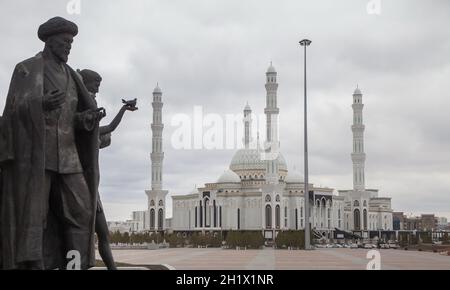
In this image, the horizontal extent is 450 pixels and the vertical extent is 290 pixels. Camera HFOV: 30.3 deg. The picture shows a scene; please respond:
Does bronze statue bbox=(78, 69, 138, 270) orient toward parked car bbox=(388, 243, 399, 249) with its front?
no

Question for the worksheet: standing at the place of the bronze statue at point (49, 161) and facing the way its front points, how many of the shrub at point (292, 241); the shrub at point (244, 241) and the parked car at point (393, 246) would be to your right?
0

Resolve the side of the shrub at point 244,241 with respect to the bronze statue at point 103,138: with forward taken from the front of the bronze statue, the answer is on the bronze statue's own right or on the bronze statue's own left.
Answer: on the bronze statue's own left

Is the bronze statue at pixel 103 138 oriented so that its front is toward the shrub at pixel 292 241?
no

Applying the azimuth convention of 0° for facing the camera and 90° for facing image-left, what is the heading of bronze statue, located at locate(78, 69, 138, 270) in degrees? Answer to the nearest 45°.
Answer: approximately 270°

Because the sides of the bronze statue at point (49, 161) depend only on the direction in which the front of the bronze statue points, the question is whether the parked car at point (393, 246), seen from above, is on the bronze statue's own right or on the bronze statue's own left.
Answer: on the bronze statue's own left

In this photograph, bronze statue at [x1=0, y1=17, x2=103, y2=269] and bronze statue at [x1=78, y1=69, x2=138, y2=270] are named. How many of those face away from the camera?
0

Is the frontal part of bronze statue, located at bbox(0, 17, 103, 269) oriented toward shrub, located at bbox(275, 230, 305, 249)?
no

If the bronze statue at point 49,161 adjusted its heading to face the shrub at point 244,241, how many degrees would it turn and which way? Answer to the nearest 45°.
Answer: approximately 135° to its left

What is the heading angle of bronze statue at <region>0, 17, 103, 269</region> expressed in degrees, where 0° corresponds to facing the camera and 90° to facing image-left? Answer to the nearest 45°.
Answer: approximately 315°

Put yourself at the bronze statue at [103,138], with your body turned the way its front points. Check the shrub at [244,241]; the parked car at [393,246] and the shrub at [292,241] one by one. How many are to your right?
0
